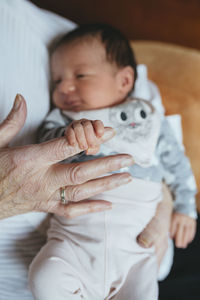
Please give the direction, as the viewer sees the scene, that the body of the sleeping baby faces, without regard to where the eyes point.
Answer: toward the camera
